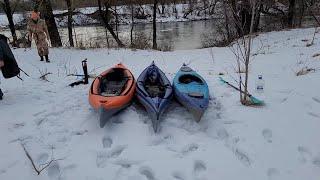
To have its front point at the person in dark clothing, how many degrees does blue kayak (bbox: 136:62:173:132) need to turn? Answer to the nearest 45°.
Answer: approximately 90° to its right

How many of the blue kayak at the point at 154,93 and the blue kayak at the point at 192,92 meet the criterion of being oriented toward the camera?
2

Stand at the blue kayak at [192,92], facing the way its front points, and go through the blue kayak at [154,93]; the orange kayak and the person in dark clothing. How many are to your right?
3

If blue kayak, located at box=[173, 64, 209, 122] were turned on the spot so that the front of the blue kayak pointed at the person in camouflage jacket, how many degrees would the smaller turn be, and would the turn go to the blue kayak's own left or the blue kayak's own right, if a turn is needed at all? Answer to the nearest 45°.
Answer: approximately 135° to the blue kayak's own right

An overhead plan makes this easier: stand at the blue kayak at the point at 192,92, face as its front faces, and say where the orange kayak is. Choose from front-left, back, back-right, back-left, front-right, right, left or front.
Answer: right

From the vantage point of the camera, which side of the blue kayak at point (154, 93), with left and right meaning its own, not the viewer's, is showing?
front

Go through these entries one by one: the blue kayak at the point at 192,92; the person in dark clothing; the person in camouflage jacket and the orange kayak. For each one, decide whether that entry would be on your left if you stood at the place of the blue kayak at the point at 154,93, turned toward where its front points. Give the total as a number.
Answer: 1

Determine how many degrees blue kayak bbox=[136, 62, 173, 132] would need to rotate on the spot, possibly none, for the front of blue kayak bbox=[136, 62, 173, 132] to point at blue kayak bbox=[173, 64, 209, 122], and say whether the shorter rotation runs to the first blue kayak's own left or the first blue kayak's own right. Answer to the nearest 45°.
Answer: approximately 90° to the first blue kayak's own left

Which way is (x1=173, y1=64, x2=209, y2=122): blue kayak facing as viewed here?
toward the camera

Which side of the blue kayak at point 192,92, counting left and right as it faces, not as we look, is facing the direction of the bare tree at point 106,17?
back

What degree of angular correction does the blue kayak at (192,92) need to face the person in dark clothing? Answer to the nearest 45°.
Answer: approximately 90° to its right

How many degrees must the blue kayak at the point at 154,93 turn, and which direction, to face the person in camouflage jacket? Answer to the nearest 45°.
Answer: approximately 135° to its right

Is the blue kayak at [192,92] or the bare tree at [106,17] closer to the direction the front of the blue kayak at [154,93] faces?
the blue kayak

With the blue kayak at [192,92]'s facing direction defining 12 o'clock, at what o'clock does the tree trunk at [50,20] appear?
The tree trunk is roughly at 5 o'clock from the blue kayak.

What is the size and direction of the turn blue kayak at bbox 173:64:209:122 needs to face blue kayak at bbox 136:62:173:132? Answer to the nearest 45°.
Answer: approximately 90° to its right
